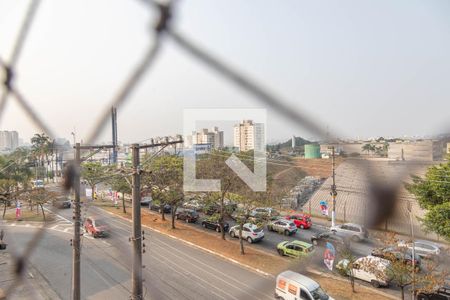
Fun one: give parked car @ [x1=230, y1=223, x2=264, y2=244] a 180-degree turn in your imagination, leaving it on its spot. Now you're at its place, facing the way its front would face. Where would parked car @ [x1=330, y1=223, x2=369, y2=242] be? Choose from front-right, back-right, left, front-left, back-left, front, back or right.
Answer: front-left

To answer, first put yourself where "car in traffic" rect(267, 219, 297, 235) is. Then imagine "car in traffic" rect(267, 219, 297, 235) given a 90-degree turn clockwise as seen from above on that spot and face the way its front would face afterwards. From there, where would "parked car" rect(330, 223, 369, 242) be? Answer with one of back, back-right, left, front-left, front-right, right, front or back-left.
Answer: back-right

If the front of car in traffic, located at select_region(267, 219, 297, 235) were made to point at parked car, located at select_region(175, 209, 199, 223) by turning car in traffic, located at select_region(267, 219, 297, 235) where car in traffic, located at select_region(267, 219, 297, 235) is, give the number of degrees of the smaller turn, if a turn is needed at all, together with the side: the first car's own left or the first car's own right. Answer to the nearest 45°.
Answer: approximately 45° to the first car's own left

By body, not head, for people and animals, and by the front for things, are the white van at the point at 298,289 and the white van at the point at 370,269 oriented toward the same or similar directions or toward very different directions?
very different directions

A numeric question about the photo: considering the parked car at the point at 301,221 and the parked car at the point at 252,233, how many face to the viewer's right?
0

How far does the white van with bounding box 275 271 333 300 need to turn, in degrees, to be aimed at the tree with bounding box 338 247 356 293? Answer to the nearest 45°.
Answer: approximately 90° to its left

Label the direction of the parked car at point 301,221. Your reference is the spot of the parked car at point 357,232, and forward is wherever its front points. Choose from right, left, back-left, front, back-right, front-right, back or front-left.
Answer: front-right

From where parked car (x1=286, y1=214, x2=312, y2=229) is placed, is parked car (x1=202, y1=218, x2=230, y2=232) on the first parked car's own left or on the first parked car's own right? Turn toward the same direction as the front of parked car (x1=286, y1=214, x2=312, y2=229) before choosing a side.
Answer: on the first parked car's own left

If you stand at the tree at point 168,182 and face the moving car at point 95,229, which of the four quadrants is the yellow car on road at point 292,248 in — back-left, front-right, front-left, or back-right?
back-left
